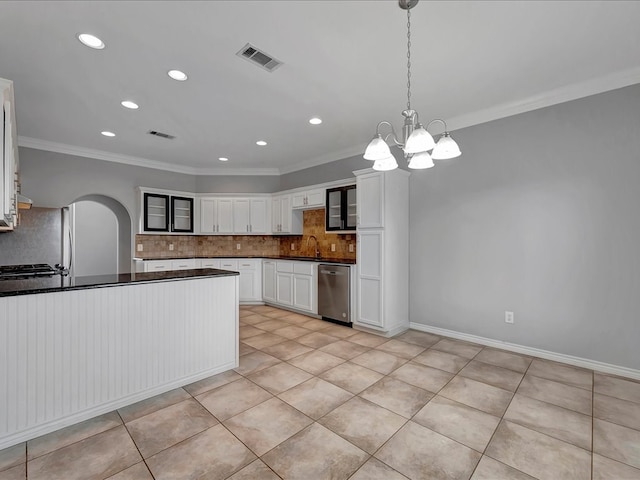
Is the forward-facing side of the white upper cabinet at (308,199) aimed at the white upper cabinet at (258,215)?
no

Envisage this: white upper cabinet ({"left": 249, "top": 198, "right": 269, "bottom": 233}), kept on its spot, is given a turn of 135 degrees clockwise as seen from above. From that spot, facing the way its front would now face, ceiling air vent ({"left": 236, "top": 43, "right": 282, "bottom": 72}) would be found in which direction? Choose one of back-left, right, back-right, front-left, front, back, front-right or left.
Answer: back-left

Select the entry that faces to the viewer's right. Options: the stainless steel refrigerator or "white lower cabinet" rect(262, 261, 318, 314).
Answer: the stainless steel refrigerator

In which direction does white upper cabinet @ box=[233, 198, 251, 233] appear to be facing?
toward the camera

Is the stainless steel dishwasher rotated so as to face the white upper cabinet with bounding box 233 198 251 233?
no

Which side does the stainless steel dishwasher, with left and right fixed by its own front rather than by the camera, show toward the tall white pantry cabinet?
left

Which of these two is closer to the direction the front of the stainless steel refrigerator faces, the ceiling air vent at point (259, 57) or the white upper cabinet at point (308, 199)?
the white upper cabinet

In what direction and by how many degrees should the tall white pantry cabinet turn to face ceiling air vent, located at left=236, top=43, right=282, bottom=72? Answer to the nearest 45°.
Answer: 0° — it already faces it

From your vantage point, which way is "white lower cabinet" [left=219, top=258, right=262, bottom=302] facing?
toward the camera

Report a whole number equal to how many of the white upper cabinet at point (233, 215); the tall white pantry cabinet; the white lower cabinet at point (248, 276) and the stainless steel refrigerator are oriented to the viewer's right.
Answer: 1

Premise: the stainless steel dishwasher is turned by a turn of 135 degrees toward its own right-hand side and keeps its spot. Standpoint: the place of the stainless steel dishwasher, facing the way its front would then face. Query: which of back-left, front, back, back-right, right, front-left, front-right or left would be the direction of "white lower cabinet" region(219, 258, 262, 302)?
front-left

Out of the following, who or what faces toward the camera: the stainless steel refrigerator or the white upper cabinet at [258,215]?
the white upper cabinet

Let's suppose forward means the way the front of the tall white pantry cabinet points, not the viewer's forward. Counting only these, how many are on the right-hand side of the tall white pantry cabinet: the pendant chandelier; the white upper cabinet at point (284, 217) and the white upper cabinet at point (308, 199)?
2

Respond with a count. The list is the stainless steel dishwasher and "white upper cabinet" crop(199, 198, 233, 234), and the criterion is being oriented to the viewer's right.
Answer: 0
